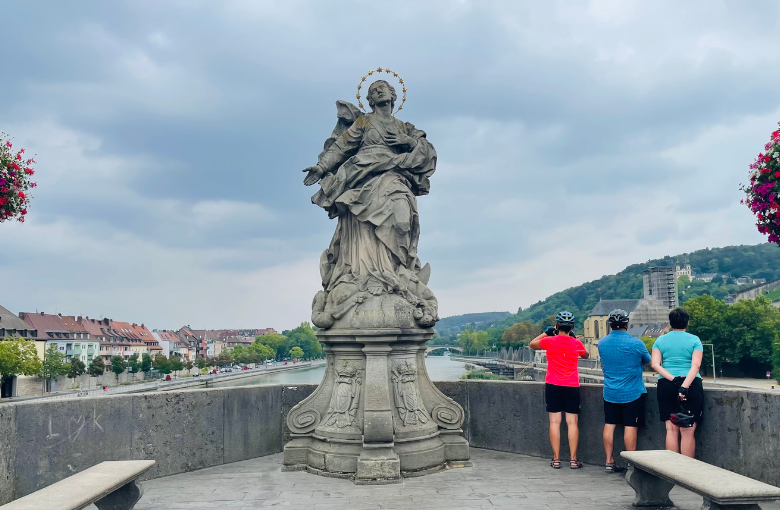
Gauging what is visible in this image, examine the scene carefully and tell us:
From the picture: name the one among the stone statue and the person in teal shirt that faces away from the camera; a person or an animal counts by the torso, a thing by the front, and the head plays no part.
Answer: the person in teal shirt

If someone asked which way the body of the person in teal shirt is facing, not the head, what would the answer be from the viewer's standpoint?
away from the camera

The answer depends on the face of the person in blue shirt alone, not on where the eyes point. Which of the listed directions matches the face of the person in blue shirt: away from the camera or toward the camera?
away from the camera

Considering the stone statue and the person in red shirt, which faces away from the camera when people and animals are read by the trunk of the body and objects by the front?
the person in red shirt

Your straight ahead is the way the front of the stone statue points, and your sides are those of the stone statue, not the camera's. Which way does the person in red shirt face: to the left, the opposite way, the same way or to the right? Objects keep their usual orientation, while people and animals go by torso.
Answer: the opposite way

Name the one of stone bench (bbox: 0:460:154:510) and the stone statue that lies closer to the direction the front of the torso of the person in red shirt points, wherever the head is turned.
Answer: the stone statue

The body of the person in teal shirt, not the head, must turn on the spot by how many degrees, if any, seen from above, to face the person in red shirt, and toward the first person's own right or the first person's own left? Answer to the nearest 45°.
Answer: approximately 45° to the first person's own left

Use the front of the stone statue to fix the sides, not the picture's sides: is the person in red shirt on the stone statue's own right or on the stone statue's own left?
on the stone statue's own left

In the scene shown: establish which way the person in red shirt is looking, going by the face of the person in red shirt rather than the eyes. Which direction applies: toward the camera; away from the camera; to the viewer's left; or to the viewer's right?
away from the camera

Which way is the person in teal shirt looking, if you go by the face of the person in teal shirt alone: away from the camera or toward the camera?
away from the camera

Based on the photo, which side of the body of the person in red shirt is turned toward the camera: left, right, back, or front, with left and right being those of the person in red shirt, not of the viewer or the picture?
back
